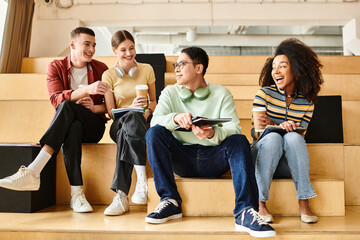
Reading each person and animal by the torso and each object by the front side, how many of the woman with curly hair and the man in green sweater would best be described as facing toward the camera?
2

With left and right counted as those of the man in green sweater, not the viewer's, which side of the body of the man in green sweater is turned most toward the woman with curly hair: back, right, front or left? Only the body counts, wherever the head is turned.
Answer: left

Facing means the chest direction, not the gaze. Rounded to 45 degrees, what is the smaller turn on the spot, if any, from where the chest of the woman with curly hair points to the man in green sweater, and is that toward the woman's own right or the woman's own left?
approximately 45° to the woman's own right

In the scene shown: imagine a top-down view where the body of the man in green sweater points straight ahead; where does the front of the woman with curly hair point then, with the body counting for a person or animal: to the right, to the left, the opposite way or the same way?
the same way

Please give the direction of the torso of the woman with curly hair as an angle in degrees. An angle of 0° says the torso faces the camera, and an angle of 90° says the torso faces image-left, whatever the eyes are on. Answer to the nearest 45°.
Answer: approximately 0°

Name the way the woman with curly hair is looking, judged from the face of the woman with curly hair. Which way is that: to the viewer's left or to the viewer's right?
to the viewer's left

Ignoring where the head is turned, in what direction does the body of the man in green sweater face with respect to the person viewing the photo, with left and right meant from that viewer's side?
facing the viewer
